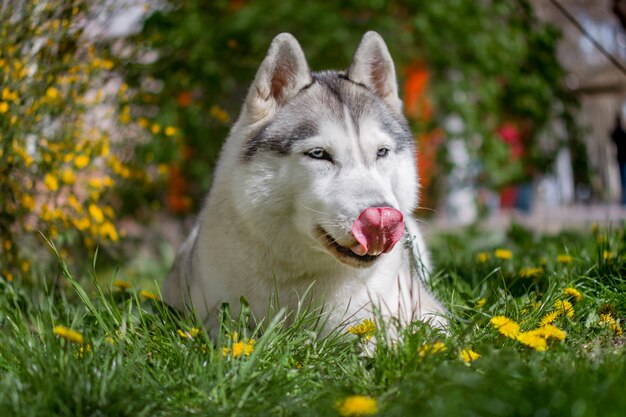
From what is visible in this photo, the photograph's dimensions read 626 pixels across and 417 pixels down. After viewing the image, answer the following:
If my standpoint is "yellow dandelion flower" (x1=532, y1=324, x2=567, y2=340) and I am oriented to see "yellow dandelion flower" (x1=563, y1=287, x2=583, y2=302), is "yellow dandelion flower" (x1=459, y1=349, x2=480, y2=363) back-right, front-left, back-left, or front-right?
back-left

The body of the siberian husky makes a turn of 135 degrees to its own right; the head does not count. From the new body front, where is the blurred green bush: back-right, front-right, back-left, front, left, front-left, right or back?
front-right

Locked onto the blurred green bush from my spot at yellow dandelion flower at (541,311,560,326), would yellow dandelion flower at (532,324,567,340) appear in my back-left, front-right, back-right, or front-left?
back-left

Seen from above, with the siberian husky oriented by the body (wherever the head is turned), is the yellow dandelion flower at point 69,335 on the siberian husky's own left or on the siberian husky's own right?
on the siberian husky's own right

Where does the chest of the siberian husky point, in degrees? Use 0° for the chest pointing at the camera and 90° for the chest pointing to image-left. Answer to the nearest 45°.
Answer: approximately 315°
